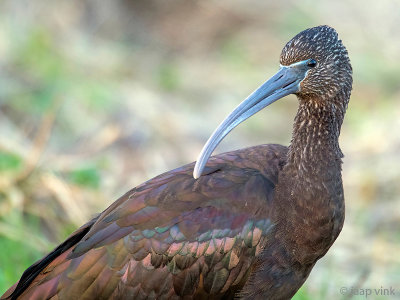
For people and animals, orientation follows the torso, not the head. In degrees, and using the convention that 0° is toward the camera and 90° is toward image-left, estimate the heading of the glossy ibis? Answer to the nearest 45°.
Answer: approximately 270°
